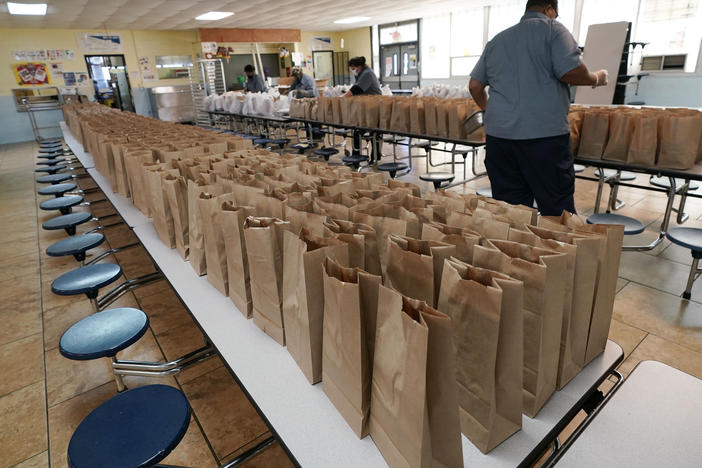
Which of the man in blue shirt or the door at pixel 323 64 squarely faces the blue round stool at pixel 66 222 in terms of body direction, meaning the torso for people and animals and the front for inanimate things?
the door

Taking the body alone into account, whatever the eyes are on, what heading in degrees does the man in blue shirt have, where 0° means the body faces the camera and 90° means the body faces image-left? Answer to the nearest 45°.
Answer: approximately 225°

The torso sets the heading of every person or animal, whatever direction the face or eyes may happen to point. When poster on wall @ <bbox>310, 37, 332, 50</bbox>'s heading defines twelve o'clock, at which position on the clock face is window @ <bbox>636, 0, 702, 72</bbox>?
The window is roughly at 11 o'clock from the poster on wall.

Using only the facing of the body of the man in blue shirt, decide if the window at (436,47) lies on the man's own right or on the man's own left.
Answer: on the man's own left

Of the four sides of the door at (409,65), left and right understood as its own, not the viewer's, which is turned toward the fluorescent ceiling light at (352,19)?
front

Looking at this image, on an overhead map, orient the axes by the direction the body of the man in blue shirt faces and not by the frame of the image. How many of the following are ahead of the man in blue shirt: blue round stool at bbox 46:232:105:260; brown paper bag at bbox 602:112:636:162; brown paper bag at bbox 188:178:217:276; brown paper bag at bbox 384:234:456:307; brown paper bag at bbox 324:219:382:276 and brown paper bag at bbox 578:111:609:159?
2

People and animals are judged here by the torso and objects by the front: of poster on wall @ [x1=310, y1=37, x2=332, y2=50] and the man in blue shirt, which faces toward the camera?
the poster on wall

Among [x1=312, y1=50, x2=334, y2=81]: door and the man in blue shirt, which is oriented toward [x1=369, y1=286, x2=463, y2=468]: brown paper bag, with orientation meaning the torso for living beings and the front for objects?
the door

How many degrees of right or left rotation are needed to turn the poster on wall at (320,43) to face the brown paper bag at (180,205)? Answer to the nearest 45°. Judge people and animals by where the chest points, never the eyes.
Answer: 0° — it already faces it

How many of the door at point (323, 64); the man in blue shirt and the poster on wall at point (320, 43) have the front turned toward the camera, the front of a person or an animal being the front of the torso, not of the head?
2

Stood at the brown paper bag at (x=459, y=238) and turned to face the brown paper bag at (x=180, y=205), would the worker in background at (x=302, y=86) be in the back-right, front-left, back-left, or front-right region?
front-right

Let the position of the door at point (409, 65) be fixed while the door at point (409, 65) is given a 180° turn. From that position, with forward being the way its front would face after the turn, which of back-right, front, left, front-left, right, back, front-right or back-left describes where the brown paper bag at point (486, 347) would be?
back-right

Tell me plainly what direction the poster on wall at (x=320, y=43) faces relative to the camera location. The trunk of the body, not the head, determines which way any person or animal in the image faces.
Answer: facing the viewer

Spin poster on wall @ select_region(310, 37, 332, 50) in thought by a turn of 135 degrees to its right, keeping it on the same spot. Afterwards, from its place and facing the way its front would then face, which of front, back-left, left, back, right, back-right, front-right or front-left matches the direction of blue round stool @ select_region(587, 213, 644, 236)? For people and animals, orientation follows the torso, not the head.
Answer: back-left

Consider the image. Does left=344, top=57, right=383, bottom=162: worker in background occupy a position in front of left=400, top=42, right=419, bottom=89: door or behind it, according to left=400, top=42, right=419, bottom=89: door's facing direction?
in front

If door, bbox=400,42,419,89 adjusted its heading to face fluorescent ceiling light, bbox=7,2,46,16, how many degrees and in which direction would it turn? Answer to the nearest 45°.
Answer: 0° — it already faces it

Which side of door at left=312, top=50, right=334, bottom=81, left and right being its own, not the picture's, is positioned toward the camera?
front

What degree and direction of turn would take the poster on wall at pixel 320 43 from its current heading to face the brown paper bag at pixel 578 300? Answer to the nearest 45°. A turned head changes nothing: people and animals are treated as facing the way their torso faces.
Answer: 0° — it already faces it

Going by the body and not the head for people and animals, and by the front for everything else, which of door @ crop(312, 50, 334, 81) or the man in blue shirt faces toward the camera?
the door

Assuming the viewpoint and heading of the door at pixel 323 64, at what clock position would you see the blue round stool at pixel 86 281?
The blue round stool is roughly at 12 o'clock from the door.

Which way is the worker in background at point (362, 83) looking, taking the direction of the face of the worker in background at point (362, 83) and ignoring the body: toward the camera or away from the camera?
toward the camera

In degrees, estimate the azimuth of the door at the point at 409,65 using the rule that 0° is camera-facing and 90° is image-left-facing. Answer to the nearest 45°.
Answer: approximately 45°
